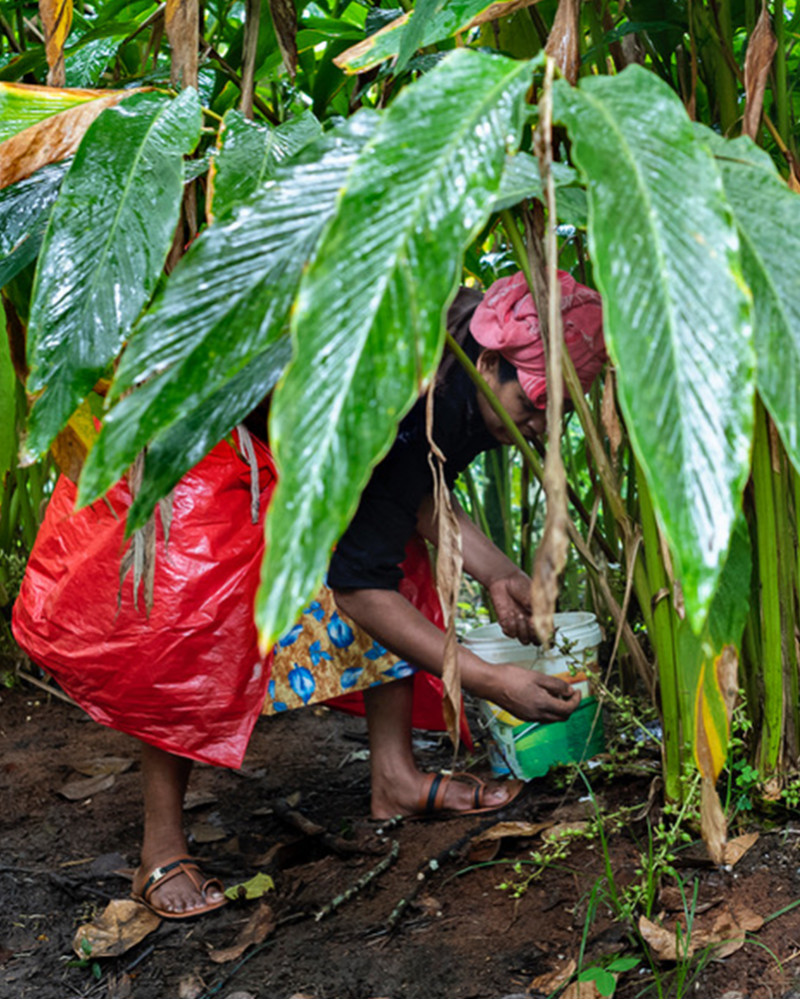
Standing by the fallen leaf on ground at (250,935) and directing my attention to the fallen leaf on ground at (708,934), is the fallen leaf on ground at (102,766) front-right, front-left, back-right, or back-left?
back-left

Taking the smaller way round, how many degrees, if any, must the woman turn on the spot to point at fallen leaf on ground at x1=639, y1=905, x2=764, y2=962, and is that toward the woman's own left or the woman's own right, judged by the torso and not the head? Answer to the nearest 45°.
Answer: approximately 45° to the woman's own right

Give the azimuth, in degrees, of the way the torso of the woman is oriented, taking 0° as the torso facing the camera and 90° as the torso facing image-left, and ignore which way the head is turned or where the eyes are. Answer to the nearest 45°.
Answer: approximately 270°

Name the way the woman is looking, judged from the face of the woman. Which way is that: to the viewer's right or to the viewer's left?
to the viewer's right
